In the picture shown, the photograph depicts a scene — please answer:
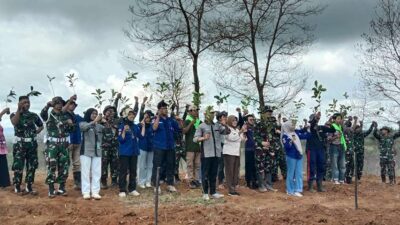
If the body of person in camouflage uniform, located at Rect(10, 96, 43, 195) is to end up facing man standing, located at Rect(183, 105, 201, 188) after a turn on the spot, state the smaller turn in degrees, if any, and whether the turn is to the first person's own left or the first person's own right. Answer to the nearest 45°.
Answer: approximately 90° to the first person's own left

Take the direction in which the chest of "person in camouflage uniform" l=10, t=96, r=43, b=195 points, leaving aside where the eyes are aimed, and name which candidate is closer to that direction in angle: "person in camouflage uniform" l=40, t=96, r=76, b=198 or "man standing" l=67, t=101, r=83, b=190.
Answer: the person in camouflage uniform

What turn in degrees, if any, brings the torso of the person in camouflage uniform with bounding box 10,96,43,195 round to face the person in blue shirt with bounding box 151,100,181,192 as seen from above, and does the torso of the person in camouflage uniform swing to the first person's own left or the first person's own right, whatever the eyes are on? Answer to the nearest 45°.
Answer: approximately 90° to the first person's own left

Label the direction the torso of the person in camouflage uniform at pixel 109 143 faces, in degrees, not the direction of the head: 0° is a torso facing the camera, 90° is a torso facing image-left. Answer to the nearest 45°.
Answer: approximately 0°

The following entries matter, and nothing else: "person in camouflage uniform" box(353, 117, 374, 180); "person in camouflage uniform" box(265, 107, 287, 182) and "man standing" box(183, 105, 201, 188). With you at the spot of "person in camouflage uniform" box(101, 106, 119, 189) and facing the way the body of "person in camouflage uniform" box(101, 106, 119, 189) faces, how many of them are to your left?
3

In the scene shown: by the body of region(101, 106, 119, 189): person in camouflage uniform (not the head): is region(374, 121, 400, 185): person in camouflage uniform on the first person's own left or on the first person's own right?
on the first person's own left

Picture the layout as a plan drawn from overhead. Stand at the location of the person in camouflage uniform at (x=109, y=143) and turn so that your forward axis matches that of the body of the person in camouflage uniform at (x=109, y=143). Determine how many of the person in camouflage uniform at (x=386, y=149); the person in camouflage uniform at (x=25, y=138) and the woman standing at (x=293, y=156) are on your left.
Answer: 2

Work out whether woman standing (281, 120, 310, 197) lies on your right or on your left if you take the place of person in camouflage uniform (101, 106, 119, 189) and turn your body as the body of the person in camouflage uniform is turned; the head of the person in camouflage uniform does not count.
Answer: on your left

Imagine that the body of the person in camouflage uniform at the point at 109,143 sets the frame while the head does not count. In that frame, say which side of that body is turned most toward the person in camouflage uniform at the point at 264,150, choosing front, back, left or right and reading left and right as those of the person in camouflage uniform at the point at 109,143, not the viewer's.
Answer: left

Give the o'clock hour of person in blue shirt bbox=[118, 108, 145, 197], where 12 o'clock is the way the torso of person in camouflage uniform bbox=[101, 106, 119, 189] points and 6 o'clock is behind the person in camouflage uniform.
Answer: The person in blue shirt is roughly at 11 o'clock from the person in camouflage uniform.
